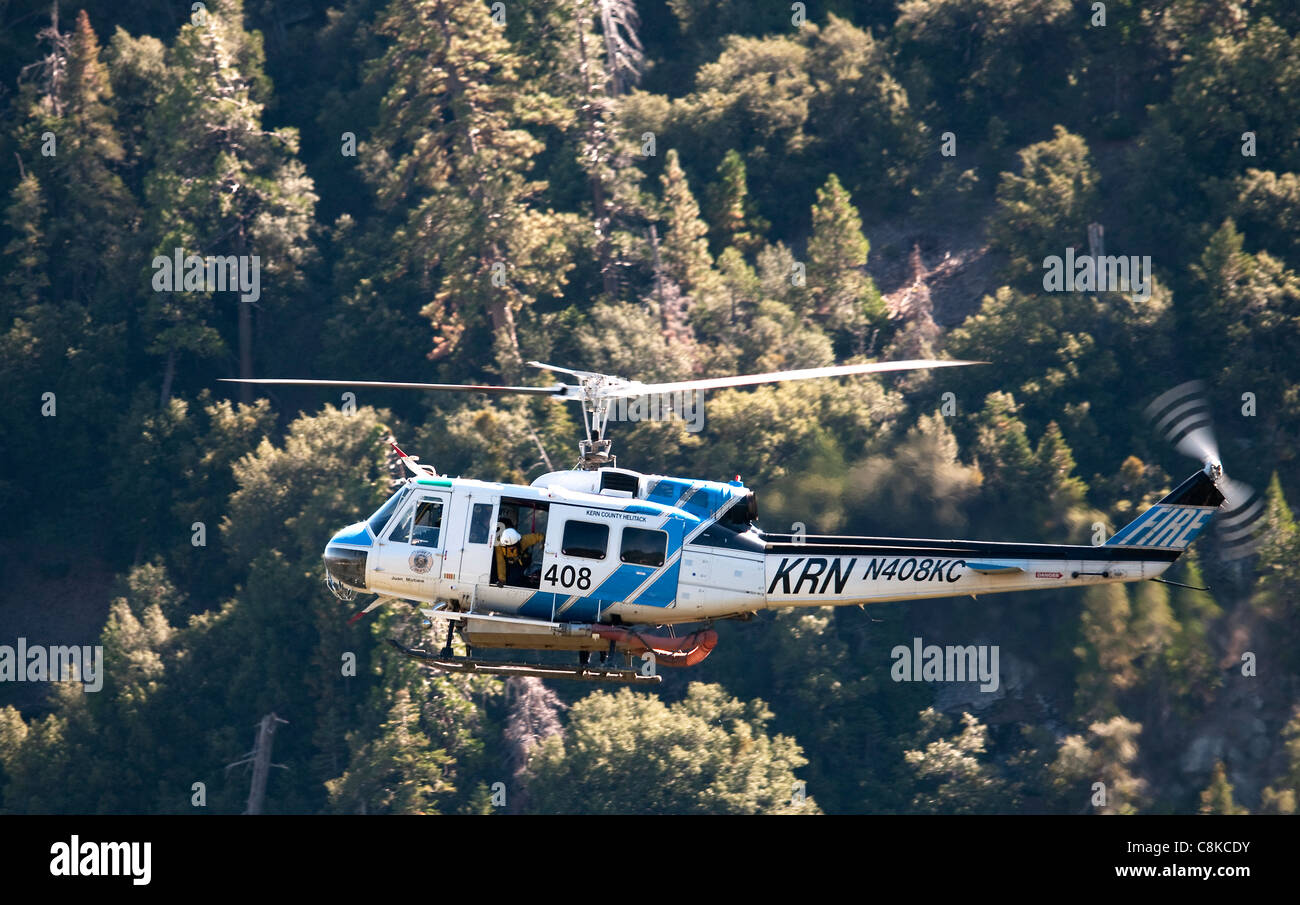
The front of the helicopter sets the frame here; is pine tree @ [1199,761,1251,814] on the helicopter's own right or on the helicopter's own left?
on the helicopter's own right

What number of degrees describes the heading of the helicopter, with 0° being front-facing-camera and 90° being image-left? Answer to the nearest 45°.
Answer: approximately 90°

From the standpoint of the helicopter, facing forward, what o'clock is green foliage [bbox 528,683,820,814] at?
The green foliage is roughly at 3 o'clock from the helicopter.
